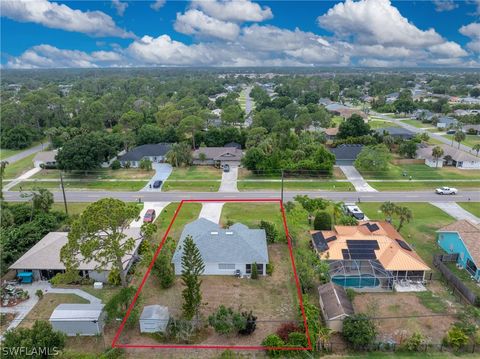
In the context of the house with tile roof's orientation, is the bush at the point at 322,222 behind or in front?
in front

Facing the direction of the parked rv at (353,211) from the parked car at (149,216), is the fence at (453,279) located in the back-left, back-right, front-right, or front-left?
front-right

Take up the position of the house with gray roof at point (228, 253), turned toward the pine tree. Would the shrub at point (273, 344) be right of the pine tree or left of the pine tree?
left

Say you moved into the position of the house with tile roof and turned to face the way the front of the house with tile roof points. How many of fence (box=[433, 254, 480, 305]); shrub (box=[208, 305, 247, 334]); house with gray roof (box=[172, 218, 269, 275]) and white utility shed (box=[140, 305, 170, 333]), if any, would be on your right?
1

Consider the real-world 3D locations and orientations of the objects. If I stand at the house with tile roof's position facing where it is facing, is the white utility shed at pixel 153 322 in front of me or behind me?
behind

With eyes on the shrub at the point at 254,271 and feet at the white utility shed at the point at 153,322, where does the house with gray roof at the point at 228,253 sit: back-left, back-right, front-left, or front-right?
front-left

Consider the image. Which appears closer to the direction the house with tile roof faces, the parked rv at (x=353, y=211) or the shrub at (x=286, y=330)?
the parked rv

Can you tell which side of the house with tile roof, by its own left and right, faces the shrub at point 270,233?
left

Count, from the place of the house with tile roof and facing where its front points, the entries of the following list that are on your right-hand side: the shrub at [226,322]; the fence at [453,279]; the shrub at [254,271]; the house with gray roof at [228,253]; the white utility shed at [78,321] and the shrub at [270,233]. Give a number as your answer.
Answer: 1

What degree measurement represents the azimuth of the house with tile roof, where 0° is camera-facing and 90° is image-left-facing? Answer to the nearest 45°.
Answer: approximately 180°

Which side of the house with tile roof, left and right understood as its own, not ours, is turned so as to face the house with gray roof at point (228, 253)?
left

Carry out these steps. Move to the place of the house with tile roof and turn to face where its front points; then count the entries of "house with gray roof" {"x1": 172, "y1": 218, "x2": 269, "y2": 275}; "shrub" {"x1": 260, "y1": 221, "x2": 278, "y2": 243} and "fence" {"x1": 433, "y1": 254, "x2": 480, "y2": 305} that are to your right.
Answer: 1

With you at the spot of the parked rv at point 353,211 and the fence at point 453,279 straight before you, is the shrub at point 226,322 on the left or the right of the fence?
right

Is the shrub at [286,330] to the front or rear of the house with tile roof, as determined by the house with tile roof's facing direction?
to the rear

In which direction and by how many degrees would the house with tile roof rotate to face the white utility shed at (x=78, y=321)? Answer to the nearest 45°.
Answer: approximately 135° to its left

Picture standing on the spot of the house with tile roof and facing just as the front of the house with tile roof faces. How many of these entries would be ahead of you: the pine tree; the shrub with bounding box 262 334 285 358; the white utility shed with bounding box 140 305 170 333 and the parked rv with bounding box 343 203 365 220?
1

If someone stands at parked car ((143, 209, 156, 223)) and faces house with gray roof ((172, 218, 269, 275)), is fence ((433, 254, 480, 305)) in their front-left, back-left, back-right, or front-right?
front-left
